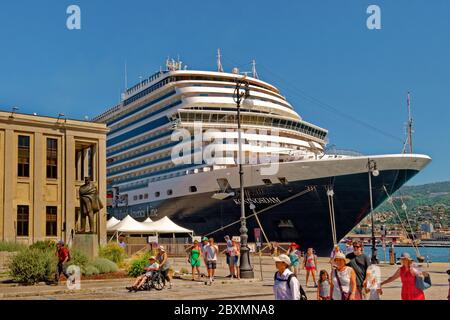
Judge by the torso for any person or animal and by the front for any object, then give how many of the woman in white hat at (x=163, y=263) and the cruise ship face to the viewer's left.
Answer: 1

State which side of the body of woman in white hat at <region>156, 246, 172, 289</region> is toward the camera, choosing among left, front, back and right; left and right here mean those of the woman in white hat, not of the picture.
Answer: left

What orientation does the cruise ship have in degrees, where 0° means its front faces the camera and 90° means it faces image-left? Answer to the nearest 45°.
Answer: approximately 315°

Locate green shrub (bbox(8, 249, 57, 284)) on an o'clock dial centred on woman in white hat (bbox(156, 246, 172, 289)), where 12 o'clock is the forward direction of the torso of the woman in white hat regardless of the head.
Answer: The green shrub is roughly at 1 o'clock from the woman in white hat.

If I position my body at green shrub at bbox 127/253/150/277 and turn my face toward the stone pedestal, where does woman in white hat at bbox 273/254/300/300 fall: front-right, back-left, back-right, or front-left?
back-left

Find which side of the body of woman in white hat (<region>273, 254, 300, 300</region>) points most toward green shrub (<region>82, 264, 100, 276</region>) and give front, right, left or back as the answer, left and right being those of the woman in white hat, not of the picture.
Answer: right

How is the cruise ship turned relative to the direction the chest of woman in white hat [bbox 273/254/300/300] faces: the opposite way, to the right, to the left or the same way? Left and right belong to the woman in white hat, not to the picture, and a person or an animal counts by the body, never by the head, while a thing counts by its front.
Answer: to the left

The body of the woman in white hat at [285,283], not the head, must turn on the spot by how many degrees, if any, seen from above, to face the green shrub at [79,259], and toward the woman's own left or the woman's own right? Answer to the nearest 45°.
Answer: approximately 90° to the woman's own right

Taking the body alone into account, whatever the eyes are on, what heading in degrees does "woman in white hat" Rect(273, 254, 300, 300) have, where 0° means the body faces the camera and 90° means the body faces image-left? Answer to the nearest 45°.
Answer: approximately 45°

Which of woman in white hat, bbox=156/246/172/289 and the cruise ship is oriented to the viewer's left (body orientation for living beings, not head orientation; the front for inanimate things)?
the woman in white hat
